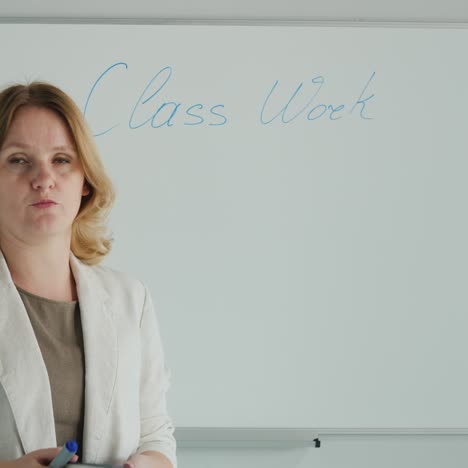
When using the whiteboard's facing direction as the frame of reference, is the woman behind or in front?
in front

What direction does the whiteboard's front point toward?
toward the camera

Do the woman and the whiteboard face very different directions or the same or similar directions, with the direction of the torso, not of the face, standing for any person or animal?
same or similar directions

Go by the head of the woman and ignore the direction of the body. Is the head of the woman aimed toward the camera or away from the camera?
toward the camera

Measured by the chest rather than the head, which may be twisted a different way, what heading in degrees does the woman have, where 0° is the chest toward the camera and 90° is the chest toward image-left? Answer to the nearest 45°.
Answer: approximately 0°

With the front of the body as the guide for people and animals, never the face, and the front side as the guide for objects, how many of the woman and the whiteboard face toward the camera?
2
